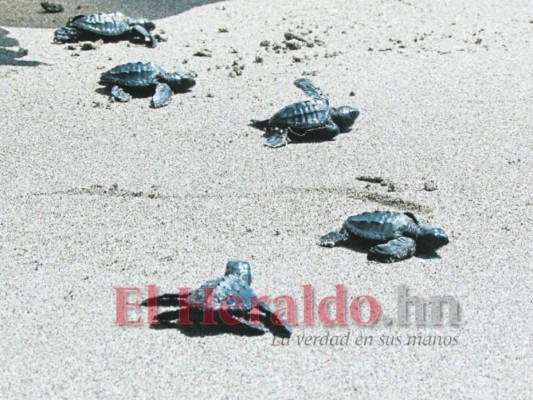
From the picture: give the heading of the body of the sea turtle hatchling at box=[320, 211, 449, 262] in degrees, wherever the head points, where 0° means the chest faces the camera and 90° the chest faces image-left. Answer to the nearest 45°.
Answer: approximately 270°

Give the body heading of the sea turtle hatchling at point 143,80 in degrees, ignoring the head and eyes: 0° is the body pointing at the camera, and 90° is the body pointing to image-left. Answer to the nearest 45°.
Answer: approximately 270°

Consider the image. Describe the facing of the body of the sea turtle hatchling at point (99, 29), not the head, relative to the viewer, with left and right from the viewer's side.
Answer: facing to the right of the viewer

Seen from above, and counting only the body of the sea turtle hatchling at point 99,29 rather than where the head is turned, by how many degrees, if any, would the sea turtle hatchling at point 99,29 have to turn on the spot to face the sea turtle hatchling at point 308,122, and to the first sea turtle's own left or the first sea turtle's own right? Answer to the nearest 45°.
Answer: approximately 45° to the first sea turtle's own right

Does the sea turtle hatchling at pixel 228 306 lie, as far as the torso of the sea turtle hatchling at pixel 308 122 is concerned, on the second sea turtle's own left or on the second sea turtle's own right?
on the second sea turtle's own right

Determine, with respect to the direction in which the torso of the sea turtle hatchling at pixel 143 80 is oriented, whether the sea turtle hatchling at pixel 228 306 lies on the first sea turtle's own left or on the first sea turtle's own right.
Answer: on the first sea turtle's own right

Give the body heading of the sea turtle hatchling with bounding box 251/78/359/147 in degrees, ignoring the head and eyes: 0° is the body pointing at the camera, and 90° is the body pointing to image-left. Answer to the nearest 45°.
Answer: approximately 270°

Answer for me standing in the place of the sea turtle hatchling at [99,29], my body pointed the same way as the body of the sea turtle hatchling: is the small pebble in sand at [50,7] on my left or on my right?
on my left

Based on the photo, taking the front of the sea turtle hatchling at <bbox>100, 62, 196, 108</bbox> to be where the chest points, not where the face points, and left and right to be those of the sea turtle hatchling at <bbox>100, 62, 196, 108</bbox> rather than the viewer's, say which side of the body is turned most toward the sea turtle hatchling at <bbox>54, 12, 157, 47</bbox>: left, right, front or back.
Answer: left

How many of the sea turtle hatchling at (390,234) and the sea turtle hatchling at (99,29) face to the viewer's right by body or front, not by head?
2
